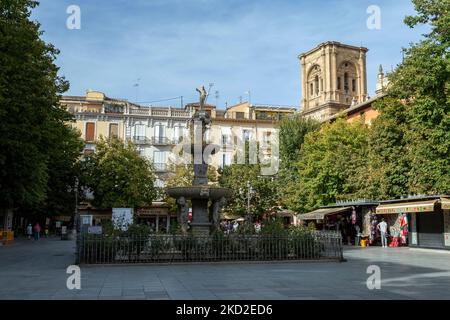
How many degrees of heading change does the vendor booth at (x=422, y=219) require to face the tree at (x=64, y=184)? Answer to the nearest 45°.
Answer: approximately 45° to its right

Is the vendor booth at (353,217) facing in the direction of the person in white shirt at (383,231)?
no

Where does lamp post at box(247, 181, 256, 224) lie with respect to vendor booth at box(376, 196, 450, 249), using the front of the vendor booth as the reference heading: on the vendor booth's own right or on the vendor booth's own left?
on the vendor booth's own right

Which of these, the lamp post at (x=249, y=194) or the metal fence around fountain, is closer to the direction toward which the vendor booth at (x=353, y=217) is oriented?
the metal fence around fountain

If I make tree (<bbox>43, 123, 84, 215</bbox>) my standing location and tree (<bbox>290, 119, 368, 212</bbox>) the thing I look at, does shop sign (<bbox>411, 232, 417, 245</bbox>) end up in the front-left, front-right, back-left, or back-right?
front-right

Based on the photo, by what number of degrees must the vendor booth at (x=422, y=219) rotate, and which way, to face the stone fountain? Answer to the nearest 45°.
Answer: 0° — it already faces it

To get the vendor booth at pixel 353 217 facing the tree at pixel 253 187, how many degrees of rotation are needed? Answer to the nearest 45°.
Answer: approximately 90° to its right

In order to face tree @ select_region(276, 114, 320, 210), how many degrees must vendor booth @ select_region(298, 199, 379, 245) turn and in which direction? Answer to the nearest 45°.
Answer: approximately 90° to its right

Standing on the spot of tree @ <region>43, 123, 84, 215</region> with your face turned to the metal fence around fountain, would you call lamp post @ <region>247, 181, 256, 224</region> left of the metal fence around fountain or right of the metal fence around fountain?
left

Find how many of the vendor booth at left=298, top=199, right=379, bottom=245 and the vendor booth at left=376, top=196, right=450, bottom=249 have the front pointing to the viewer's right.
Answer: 0

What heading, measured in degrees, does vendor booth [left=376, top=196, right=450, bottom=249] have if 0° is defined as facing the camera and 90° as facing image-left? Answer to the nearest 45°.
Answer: approximately 45°

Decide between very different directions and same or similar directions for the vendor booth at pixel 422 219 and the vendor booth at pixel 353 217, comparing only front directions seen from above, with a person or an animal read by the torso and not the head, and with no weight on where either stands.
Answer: same or similar directions

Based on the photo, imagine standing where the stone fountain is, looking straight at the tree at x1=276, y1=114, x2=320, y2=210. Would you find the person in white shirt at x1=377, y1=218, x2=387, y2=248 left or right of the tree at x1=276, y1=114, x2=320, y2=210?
right

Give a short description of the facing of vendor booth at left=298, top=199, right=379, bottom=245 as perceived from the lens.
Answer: facing the viewer and to the left of the viewer

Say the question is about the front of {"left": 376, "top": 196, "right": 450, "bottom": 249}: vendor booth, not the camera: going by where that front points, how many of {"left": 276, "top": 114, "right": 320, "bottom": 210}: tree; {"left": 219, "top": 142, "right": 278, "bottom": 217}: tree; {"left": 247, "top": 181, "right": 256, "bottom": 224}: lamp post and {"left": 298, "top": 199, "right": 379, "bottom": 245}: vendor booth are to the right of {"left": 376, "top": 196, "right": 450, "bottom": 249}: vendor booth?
4
